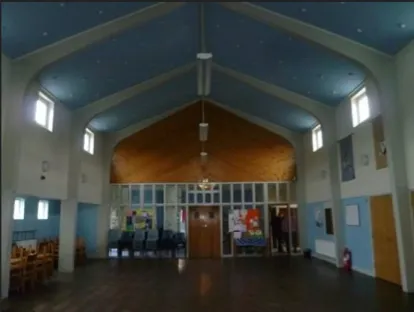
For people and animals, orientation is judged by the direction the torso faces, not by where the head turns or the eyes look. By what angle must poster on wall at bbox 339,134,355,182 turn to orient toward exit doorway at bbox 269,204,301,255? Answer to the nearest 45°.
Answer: approximately 90° to its right

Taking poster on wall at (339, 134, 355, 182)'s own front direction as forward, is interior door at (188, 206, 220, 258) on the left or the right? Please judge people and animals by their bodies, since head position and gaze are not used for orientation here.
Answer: on its right

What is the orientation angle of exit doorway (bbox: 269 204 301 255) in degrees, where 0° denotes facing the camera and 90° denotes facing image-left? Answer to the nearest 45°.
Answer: approximately 0°

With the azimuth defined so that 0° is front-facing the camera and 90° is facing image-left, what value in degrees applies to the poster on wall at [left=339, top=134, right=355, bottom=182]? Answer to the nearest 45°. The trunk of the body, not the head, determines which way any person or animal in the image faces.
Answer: approximately 45°

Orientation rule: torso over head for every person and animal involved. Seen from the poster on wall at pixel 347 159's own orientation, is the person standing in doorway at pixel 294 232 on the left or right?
on its right

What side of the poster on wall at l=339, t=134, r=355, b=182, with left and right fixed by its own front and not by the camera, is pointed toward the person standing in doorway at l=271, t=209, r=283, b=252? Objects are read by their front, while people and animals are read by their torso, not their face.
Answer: right

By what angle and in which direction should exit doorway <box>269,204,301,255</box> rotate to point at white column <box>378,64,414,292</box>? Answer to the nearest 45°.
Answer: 0° — it already faces it

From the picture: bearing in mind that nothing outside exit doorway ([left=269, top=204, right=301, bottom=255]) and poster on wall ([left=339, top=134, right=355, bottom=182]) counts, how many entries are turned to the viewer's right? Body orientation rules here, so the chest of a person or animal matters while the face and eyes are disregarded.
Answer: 0

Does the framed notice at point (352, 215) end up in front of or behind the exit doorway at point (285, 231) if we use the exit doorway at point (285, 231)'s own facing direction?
in front

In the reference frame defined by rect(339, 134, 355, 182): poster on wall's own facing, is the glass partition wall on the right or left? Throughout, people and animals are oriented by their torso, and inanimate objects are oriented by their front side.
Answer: on its right

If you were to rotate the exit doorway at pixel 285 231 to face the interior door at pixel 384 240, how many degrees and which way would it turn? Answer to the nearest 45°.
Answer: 0° — it already faces it

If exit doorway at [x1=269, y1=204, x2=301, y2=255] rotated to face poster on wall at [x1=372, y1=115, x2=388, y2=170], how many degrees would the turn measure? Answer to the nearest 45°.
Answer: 0° — it already faces it

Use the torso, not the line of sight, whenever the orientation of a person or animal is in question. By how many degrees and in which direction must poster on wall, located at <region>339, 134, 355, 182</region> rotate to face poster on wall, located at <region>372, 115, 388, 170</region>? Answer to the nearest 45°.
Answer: approximately 45° to its left
